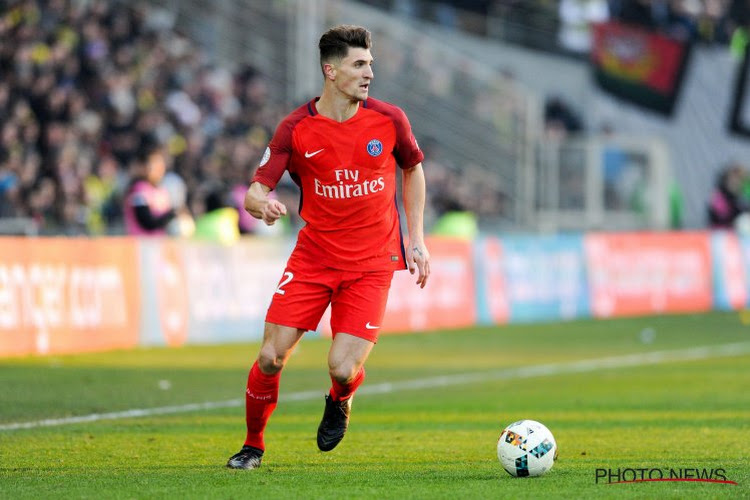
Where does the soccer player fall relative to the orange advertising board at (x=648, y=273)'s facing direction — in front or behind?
in front

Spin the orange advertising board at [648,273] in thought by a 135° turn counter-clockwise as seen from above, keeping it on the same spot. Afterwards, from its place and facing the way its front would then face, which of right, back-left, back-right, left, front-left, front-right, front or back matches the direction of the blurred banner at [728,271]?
front

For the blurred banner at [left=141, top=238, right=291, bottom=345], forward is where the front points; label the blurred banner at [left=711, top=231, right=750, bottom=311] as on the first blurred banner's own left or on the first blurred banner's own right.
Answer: on the first blurred banner's own left

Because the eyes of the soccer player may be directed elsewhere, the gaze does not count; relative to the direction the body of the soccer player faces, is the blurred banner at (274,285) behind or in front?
behind

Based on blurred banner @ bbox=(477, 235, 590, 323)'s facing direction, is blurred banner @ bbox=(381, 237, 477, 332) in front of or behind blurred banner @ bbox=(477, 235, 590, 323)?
in front

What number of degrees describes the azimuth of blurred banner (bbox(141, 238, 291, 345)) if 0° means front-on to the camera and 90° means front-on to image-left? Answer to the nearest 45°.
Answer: approximately 0°

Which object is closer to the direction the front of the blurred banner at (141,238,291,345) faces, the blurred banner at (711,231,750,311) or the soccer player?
the soccer player
